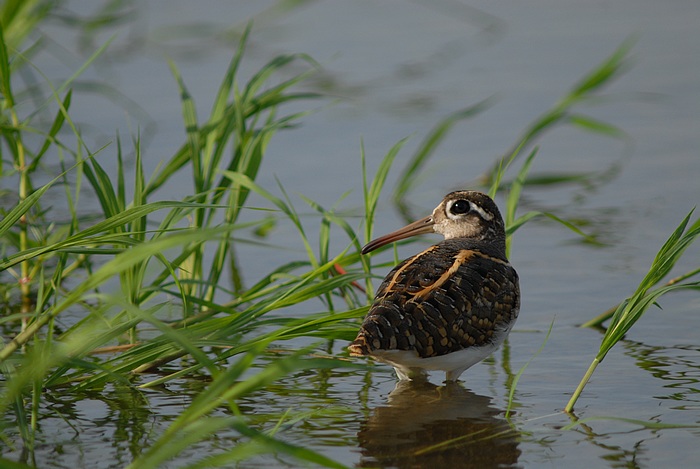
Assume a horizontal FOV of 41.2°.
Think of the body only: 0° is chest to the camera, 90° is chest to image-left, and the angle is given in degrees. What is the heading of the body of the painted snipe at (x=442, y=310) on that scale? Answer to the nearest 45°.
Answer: approximately 225°
